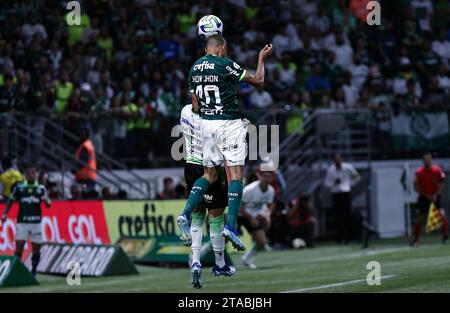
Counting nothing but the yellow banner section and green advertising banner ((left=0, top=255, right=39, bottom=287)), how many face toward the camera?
2

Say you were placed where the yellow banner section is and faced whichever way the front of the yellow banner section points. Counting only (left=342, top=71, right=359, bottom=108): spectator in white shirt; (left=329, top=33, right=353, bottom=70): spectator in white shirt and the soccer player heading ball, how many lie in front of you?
1

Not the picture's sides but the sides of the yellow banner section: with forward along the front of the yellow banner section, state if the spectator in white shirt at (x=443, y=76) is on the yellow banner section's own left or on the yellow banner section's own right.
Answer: on the yellow banner section's own left

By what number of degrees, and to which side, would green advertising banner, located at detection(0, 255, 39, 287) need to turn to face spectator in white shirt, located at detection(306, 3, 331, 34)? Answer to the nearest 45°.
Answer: approximately 135° to its left

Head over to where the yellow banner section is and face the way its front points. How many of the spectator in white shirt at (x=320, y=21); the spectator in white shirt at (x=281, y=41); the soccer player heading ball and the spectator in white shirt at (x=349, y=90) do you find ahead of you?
1

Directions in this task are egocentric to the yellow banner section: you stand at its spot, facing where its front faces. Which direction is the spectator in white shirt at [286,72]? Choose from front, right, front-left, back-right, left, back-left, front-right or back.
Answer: back-left

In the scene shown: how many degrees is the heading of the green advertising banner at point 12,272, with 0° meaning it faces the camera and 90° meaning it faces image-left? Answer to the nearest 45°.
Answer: approximately 0°
